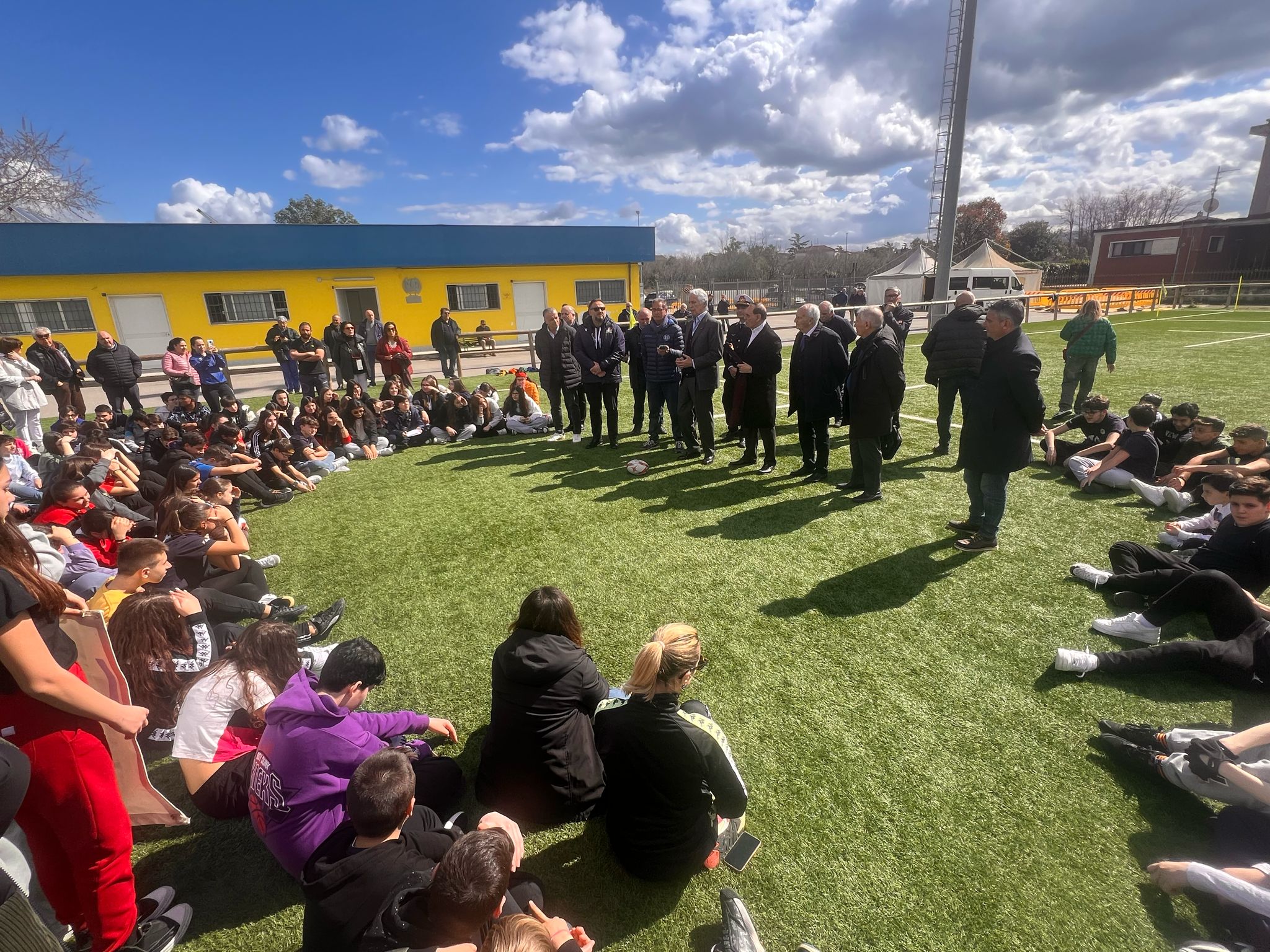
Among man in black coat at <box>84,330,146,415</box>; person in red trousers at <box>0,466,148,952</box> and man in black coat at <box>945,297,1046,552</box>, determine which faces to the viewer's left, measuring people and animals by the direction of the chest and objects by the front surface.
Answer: man in black coat at <box>945,297,1046,552</box>

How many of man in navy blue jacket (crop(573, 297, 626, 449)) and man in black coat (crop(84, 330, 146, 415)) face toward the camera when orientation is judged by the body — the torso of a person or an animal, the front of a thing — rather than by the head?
2

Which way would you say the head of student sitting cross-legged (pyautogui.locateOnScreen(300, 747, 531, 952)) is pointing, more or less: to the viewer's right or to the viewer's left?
to the viewer's right

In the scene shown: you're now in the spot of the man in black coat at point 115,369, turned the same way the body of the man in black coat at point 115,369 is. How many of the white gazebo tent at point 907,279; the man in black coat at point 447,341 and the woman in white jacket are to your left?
2

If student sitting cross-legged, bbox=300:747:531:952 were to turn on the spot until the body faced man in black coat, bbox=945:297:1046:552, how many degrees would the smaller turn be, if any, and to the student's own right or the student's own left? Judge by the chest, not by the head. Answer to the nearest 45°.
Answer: approximately 45° to the student's own right

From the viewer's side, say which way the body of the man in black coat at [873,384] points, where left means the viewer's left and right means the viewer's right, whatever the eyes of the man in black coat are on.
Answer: facing to the left of the viewer

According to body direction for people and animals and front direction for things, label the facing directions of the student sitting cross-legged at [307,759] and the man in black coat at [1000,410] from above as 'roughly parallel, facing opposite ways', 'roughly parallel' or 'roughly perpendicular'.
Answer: roughly perpendicular

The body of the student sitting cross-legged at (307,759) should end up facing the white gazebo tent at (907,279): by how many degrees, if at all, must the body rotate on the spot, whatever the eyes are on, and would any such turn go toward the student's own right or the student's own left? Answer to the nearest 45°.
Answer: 0° — they already face it

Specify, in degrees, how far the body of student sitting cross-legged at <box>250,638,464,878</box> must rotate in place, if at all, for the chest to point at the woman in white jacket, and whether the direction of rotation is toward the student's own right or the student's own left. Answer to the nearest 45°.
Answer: approximately 45° to the student's own left

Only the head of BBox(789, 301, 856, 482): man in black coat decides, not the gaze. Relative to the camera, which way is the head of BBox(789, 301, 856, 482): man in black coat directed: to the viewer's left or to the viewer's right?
to the viewer's left
